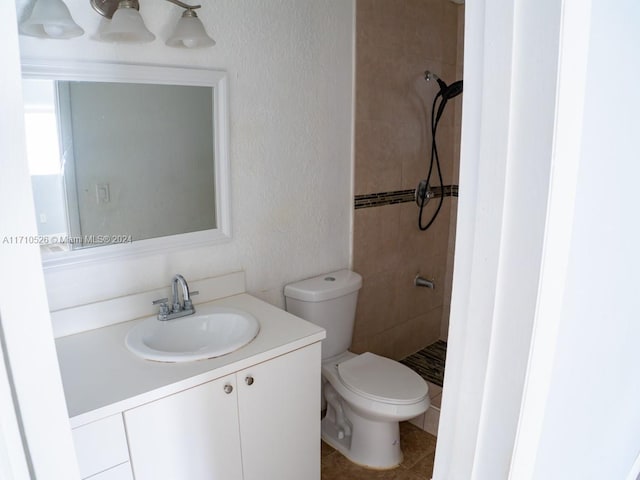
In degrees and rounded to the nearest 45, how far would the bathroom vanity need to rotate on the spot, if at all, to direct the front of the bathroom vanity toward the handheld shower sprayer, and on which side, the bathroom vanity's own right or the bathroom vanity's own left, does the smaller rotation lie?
approximately 90° to the bathroom vanity's own left

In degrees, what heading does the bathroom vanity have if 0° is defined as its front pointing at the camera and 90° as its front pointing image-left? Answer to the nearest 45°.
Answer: approximately 315°

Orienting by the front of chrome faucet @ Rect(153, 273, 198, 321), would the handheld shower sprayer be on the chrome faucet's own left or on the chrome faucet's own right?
on the chrome faucet's own left

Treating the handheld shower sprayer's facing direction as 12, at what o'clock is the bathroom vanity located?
The bathroom vanity is roughly at 2 o'clock from the handheld shower sprayer.

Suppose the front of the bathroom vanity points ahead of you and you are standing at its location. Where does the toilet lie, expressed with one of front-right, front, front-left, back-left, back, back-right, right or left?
left

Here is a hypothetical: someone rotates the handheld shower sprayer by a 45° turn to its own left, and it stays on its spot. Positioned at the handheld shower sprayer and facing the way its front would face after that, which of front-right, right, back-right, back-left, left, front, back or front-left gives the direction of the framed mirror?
back-right

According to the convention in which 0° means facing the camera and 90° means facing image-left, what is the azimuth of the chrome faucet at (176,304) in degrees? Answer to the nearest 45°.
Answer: approximately 315°

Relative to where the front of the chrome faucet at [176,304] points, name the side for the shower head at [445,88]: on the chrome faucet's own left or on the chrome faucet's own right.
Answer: on the chrome faucet's own left
